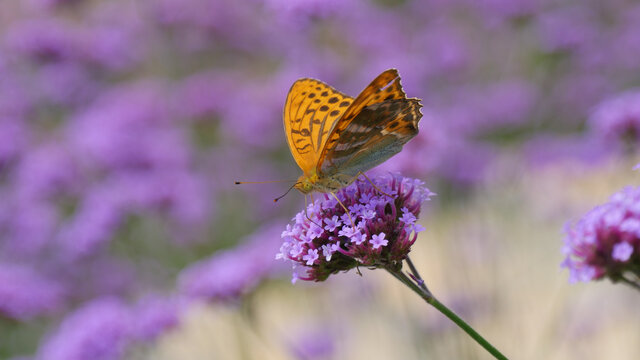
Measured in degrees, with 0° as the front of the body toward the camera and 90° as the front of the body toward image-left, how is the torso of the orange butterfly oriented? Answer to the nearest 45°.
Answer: approximately 45°

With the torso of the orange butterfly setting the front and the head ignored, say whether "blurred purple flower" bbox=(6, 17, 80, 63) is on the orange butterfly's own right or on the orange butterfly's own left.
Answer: on the orange butterfly's own right

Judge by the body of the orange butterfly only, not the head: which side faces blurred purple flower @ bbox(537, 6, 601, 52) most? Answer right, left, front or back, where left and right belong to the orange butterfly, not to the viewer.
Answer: back

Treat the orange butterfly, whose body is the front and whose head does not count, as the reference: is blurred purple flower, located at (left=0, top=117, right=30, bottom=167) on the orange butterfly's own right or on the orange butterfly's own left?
on the orange butterfly's own right

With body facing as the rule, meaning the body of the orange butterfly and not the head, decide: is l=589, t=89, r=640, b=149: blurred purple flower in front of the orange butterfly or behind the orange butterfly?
behind

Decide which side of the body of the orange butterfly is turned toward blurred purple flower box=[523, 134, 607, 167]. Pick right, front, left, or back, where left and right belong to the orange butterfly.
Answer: back
